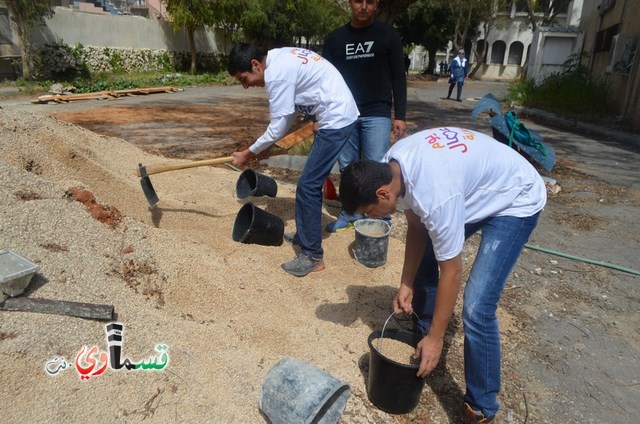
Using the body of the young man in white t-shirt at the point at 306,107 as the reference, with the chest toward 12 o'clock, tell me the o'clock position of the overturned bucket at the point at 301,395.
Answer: The overturned bucket is roughly at 9 o'clock from the young man in white t-shirt.

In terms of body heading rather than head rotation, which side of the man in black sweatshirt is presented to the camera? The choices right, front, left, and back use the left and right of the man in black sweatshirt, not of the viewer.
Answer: front

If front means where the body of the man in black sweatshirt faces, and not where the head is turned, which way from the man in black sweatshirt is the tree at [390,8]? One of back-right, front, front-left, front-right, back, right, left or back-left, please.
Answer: back

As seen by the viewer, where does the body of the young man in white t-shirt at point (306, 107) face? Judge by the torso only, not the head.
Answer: to the viewer's left

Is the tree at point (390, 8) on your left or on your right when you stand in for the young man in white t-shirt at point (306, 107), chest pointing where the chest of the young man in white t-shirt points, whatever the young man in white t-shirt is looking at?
on your right

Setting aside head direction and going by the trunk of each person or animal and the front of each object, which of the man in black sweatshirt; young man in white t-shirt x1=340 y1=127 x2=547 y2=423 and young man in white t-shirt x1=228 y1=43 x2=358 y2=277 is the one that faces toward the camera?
the man in black sweatshirt

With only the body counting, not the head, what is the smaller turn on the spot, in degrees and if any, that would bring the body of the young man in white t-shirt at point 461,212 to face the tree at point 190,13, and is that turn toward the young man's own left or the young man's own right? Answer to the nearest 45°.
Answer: approximately 45° to the young man's own right

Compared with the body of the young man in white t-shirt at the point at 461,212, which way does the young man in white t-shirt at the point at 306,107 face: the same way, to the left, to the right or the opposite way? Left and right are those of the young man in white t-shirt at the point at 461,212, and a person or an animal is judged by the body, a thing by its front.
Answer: the same way

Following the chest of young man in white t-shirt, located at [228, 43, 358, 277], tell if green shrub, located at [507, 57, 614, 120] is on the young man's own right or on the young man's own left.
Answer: on the young man's own right

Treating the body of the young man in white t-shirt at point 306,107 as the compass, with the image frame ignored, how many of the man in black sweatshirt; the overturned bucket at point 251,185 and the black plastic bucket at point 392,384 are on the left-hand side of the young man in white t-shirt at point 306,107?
1

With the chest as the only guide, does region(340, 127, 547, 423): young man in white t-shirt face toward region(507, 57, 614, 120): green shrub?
no

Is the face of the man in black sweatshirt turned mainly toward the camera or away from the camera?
toward the camera

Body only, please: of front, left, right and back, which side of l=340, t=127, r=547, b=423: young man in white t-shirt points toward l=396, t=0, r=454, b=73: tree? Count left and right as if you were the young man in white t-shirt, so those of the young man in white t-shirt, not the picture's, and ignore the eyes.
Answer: right

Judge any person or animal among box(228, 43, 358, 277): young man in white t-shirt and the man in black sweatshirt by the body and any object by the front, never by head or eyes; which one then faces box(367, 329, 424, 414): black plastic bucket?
the man in black sweatshirt

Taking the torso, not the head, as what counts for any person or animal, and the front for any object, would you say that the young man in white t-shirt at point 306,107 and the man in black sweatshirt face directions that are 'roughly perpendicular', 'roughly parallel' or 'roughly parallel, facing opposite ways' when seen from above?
roughly perpendicular

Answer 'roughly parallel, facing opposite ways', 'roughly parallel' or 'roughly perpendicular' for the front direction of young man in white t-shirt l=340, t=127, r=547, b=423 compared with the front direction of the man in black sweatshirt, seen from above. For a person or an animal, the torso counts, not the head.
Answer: roughly perpendicular

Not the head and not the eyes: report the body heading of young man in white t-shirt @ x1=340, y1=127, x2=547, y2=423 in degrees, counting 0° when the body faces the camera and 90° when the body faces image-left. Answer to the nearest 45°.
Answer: approximately 90°

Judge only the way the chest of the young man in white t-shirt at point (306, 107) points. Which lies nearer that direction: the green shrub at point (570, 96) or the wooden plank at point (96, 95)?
the wooden plank

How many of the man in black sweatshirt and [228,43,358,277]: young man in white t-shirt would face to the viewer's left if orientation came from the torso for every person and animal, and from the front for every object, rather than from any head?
1

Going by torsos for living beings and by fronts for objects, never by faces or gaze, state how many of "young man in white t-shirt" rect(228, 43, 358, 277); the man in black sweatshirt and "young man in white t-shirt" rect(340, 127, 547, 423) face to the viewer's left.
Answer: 2

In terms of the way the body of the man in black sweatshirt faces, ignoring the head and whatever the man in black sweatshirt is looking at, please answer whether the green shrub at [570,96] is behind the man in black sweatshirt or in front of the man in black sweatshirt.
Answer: behind
